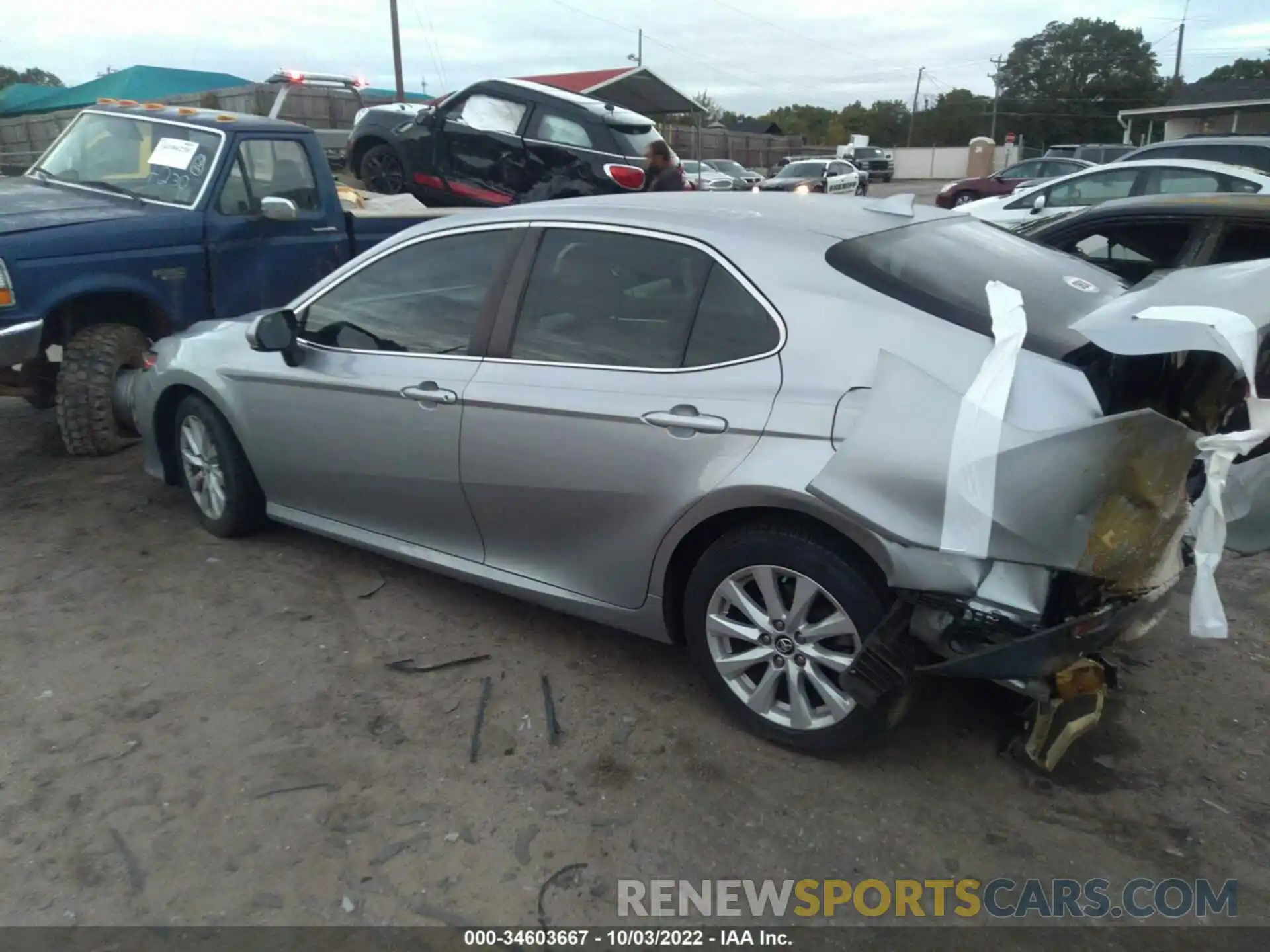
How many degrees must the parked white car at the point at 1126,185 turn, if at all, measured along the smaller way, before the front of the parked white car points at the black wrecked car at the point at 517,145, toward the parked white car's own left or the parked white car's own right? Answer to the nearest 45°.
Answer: approximately 45° to the parked white car's own left

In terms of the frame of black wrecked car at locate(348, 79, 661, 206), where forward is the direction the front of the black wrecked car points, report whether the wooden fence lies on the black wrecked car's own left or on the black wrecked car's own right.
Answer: on the black wrecked car's own right

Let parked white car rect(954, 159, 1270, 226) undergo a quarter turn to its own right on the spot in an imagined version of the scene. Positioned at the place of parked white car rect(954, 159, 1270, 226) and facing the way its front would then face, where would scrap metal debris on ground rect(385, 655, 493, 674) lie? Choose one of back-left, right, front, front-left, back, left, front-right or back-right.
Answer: back

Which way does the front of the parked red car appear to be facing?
to the viewer's left

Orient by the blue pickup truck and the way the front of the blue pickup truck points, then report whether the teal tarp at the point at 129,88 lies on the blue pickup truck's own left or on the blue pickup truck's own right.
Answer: on the blue pickup truck's own right

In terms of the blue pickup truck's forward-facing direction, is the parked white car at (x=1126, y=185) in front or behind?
behind

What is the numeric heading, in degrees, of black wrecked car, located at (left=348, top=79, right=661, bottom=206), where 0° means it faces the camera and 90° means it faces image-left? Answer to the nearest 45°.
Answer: approximately 135°

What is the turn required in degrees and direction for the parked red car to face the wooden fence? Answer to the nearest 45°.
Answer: approximately 45° to its right

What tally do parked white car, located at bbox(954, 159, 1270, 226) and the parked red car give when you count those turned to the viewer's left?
2

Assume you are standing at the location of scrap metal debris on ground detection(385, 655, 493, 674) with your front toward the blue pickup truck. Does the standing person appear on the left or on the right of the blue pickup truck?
right

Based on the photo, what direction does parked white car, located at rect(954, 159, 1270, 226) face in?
to the viewer's left

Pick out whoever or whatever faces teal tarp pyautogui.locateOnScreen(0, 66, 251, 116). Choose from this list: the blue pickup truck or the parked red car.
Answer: the parked red car

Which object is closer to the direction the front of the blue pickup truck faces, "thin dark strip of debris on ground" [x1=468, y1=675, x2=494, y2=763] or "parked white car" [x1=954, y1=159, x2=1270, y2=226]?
the thin dark strip of debris on ground

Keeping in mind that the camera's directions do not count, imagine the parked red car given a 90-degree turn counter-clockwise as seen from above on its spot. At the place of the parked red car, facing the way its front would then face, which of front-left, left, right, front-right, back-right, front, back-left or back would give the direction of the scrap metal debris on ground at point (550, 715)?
front

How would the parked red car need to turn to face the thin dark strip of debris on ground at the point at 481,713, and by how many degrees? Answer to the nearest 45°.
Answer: approximately 90° to its left

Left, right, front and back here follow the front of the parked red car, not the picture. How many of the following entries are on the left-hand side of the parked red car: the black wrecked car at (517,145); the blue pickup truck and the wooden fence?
2
